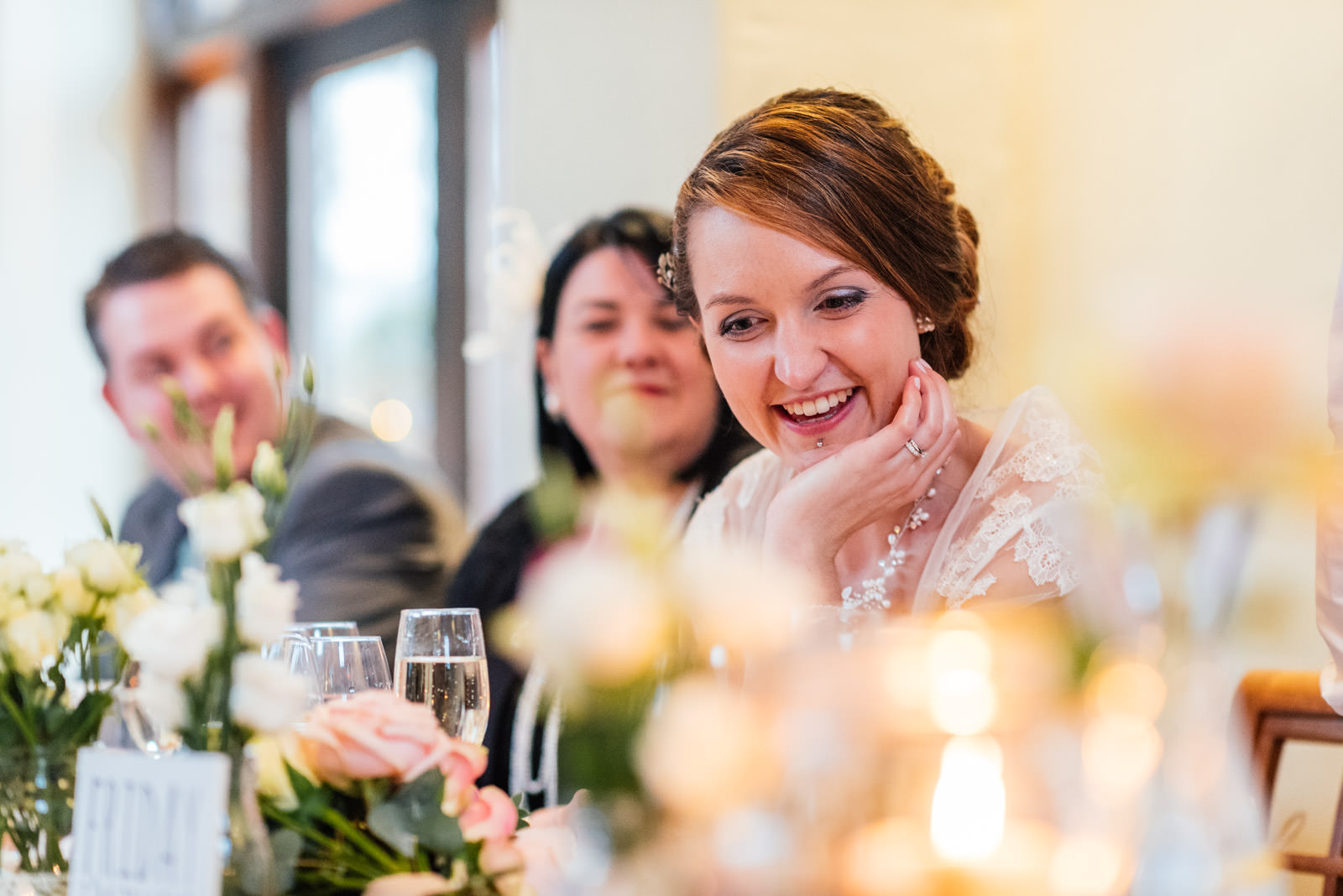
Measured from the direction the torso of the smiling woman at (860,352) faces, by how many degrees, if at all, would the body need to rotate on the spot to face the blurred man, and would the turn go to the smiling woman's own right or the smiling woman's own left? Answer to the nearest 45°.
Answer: approximately 90° to the smiling woman's own right

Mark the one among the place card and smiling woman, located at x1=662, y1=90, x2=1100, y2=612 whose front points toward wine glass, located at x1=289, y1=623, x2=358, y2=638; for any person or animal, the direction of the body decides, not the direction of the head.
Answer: the smiling woman

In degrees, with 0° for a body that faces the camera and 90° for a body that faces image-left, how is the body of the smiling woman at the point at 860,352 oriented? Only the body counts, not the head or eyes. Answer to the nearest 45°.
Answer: approximately 45°

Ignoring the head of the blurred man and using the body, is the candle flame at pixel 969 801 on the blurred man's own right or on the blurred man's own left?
on the blurred man's own left

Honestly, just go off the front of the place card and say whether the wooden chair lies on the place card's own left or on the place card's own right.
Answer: on the place card's own left

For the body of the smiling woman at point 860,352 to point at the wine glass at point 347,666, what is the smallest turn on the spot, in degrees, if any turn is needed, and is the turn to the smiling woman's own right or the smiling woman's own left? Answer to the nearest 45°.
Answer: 0° — they already face it

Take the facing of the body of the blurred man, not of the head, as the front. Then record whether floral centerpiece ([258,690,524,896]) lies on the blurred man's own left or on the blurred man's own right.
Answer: on the blurred man's own left

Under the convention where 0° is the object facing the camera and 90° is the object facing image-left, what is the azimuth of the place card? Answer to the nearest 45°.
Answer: approximately 0°
